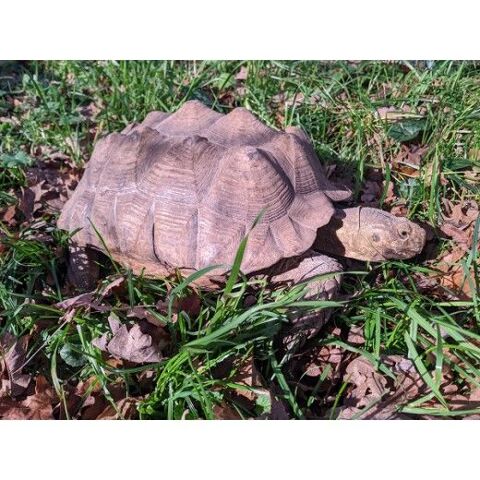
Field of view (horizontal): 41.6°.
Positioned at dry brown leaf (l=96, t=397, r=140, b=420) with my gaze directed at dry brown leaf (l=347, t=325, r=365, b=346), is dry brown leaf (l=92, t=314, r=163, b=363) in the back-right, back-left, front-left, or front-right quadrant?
front-left

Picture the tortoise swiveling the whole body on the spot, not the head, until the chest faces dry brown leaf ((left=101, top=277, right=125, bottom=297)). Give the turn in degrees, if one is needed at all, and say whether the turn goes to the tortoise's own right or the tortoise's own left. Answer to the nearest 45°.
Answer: approximately 180°

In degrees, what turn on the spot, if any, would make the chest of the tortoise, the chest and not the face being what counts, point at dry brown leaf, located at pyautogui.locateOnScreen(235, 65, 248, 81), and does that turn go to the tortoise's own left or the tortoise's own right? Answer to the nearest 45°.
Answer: approximately 90° to the tortoise's own left

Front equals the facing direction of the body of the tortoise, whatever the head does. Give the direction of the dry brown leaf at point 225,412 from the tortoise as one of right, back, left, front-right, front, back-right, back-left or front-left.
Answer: right

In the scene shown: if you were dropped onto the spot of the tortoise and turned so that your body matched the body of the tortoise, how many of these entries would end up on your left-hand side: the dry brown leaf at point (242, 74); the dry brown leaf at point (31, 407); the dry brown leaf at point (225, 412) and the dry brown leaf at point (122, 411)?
1

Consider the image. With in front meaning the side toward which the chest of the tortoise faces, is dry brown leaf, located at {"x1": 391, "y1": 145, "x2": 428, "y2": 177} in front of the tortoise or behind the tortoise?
in front

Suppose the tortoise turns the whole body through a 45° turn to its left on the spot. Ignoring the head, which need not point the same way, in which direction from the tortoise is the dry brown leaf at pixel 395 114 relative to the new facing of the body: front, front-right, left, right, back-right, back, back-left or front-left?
front

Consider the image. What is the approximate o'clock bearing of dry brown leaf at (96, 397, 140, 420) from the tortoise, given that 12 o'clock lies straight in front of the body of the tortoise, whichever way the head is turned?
The dry brown leaf is roughly at 4 o'clock from the tortoise.

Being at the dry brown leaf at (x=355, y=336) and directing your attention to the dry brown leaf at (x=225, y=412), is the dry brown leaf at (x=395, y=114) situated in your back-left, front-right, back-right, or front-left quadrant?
back-right

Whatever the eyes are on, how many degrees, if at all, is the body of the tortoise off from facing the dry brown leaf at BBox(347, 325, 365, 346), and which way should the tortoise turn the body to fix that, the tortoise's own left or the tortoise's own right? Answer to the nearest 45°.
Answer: approximately 45° to the tortoise's own right

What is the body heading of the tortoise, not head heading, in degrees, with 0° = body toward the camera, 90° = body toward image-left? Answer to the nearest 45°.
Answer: approximately 270°

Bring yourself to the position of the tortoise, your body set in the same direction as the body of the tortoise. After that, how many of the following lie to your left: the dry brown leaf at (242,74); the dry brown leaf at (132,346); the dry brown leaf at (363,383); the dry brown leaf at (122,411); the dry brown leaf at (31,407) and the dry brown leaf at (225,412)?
1

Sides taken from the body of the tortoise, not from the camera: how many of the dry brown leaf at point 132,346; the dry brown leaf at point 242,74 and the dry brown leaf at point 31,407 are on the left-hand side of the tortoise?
1

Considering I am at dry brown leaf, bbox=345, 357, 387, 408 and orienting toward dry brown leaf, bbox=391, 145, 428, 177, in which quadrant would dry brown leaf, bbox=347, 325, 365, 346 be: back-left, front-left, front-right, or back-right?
front-left
